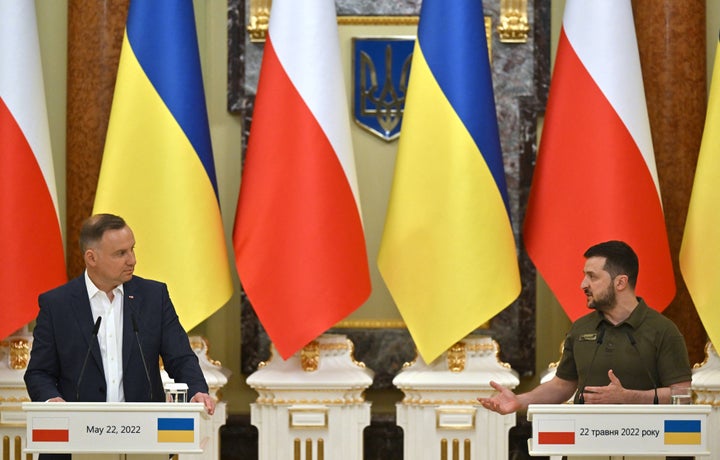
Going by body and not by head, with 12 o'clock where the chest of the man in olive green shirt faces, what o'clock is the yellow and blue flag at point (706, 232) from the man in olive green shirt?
The yellow and blue flag is roughly at 5 o'clock from the man in olive green shirt.

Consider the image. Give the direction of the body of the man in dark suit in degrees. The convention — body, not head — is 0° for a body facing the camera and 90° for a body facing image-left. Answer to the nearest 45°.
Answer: approximately 0°

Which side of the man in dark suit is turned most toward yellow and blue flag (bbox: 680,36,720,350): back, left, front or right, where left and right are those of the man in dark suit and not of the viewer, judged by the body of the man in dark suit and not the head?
left

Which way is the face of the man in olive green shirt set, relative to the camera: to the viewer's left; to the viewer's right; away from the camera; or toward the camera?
to the viewer's left

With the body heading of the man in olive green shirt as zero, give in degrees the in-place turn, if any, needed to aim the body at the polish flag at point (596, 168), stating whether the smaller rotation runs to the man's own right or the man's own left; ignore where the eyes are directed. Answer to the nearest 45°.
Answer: approximately 135° to the man's own right

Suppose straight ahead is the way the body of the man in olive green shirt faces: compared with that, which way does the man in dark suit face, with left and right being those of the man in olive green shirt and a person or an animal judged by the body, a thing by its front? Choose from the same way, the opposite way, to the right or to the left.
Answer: to the left

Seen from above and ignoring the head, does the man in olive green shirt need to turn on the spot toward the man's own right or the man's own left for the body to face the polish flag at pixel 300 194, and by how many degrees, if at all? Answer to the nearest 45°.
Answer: approximately 90° to the man's own right

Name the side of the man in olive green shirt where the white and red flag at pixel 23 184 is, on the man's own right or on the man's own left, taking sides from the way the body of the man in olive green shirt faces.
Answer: on the man's own right

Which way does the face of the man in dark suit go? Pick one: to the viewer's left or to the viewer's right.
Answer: to the viewer's right

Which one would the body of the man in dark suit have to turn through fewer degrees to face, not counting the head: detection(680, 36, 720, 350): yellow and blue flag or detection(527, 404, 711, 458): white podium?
the white podium

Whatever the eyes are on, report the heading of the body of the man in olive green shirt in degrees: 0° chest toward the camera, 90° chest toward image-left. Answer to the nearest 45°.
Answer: approximately 45°

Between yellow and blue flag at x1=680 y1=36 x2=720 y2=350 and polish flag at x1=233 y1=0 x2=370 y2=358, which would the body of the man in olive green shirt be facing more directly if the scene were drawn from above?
the polish flag

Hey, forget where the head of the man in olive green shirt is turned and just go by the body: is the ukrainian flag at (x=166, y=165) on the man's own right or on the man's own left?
on the man's own right

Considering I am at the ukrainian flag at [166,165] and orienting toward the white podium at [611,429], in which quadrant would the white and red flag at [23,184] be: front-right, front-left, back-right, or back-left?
back-right

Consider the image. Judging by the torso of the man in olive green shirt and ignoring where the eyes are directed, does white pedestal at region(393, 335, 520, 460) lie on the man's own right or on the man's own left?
on the man's own right
